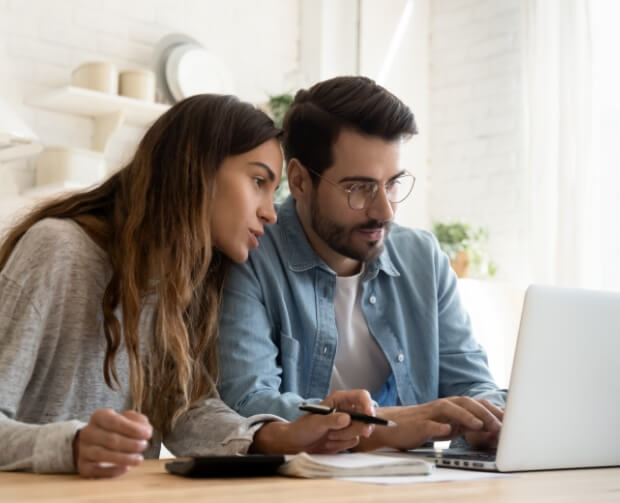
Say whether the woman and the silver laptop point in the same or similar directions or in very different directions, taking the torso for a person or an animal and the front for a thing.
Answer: very different directions

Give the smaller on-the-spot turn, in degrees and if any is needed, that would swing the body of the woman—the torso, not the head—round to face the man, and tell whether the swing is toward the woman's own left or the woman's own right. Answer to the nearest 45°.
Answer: approximately 90° to the woman's own left

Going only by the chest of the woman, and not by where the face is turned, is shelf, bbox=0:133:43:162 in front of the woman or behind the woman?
behind

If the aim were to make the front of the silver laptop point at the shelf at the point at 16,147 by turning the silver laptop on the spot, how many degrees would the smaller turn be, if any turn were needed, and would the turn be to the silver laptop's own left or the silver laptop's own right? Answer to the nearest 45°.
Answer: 0° — it already faces it

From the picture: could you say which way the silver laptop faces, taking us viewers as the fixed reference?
facing away from the viewer and to the left of the viewer

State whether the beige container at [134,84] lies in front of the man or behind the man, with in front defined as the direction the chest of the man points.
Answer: behind

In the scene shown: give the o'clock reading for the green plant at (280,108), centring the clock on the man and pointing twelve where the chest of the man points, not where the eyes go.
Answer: The green plant is roughly at 7 o'clock from the man.

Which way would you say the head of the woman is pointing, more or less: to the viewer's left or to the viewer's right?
to the viewer's right

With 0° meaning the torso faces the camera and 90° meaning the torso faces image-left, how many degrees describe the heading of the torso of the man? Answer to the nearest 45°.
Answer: approximately 315°

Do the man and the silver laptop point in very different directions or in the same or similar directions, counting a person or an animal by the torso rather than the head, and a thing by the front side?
very different directions

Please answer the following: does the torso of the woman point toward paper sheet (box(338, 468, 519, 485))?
yes
